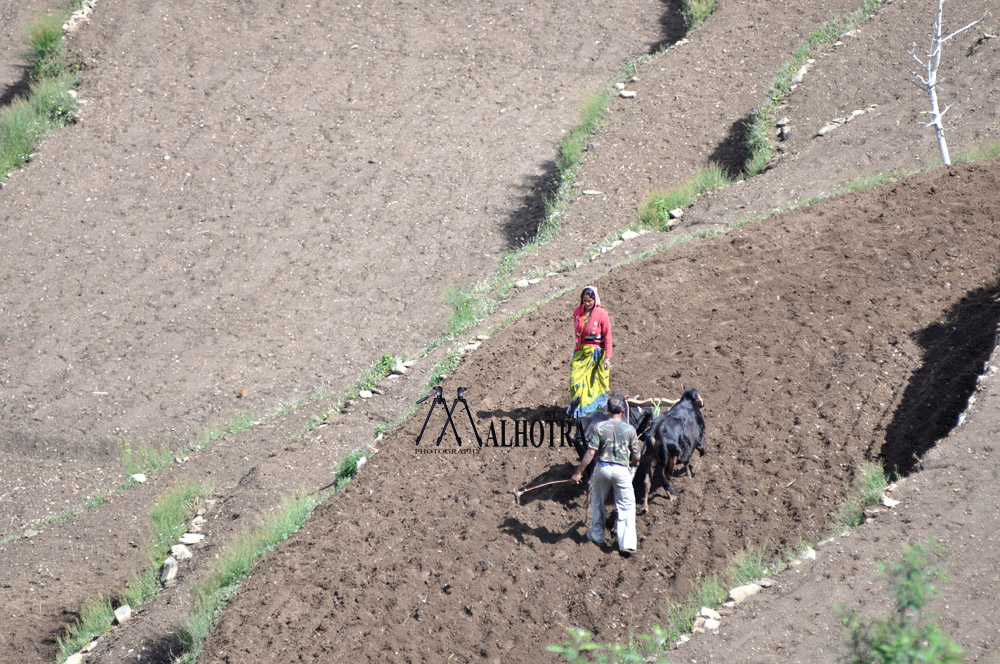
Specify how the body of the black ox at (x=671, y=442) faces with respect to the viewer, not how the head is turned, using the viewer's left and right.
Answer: facing away from the viewer and to the right of the viewer

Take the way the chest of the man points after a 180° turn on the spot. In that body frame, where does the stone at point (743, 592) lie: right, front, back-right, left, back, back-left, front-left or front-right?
front-left

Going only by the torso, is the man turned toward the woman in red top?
yes

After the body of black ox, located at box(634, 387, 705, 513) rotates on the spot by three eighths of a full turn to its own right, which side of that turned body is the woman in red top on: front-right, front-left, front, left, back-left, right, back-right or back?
back-right

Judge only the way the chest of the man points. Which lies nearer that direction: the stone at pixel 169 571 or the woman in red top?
the woman in red top

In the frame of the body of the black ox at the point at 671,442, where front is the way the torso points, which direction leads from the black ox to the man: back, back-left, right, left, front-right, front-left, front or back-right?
back

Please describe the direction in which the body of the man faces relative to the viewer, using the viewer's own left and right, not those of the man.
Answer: facing away from the viewer

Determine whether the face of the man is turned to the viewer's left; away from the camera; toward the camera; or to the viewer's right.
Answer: away from the camera

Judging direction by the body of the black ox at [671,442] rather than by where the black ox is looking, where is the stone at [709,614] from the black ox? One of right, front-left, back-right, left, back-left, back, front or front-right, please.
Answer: back-right

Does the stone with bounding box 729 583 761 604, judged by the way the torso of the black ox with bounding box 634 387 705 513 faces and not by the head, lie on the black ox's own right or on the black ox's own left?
on the black ox's own right

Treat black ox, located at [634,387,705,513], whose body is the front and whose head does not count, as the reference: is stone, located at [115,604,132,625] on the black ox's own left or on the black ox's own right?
on the black ox's own left

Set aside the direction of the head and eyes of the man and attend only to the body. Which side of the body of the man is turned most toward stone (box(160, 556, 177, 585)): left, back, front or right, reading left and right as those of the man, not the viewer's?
left

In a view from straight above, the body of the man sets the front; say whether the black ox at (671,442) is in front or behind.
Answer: in front

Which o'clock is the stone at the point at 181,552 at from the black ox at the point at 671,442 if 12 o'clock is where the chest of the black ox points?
The stone is roughly at 8 o'clock from the black ox.

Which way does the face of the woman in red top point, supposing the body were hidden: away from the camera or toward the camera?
toward the camera

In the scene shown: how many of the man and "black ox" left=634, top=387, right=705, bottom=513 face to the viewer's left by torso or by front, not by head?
0
